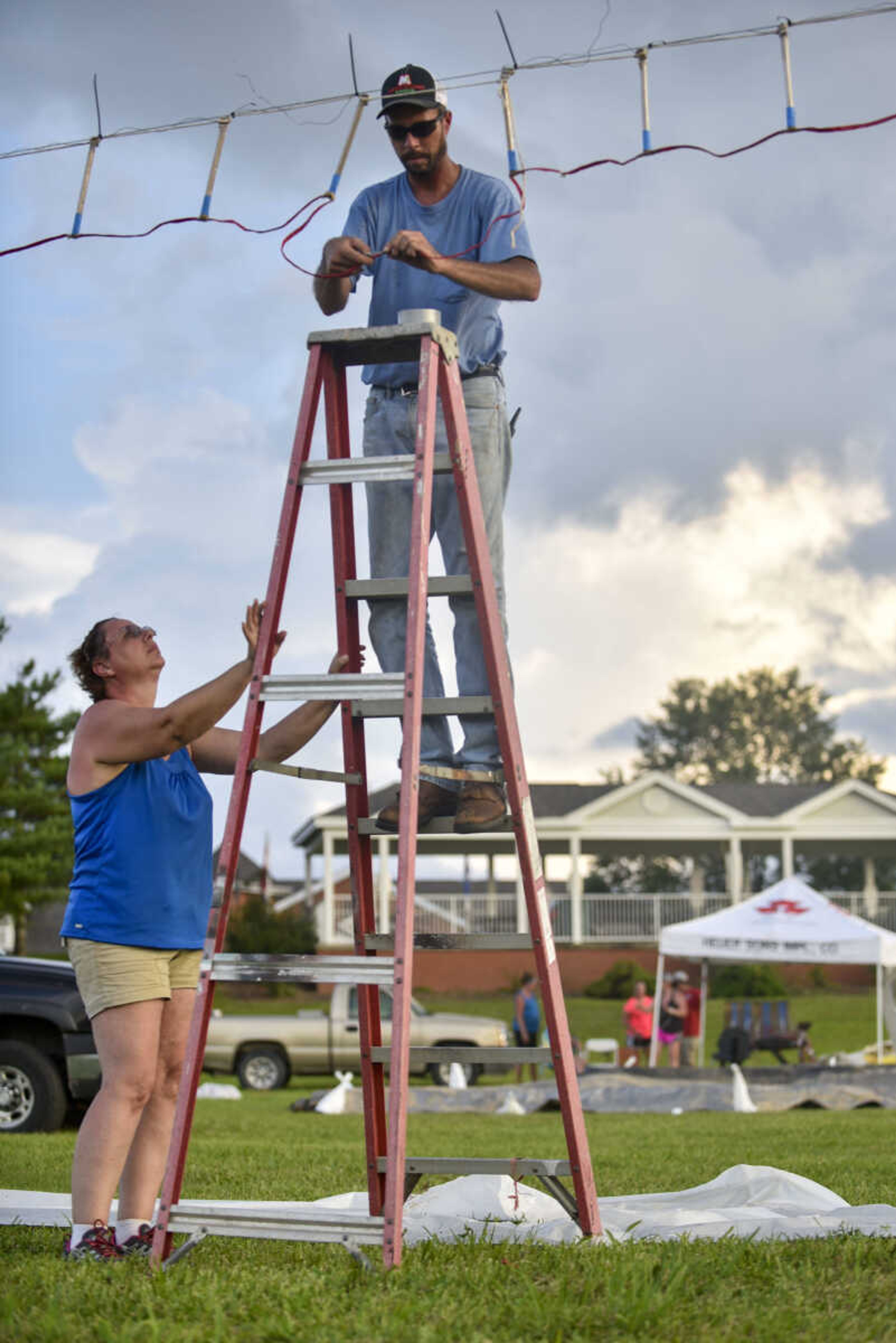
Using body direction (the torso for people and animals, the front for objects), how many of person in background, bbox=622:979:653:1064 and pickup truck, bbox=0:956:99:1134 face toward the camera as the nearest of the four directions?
1

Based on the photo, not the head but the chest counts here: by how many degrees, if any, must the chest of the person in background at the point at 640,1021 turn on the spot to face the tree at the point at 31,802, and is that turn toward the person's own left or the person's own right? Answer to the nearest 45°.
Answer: approximately 135° to the person's own right

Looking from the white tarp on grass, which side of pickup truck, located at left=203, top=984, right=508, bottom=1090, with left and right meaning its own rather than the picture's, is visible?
right

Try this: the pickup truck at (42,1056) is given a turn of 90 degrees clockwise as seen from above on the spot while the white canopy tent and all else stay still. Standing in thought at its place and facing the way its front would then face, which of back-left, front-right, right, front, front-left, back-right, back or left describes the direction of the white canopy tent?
back-left

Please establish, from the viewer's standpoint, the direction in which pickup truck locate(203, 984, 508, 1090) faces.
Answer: facing to the right of the viewer

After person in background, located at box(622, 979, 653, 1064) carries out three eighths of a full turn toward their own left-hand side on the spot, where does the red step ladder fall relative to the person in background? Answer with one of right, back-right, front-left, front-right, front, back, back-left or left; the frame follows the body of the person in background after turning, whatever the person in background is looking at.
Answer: back-right

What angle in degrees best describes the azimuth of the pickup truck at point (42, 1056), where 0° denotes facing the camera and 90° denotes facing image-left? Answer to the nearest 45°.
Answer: approximately 270°

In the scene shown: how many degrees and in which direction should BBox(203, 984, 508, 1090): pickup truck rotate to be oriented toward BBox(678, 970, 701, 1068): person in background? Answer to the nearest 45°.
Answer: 0° — it already faces them
